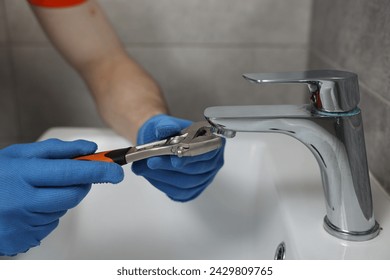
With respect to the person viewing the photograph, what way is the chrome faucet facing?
facing to the left of the viewer
